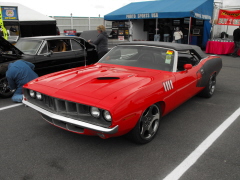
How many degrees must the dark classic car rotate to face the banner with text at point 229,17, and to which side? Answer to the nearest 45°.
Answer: approximately 180°

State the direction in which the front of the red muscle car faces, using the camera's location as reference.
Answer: facing the viewer and to the left of the viewer

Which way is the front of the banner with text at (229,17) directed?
toward the camera

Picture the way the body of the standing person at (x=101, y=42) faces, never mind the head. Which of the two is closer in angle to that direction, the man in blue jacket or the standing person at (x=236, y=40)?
the man in blue jacket

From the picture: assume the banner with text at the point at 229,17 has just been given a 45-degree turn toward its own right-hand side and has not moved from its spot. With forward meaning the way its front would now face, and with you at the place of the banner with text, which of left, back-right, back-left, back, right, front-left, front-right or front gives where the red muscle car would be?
front-left

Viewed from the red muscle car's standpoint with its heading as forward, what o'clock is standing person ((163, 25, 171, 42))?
The standing person is roughly at 5 o'clock from the red muscle car.
